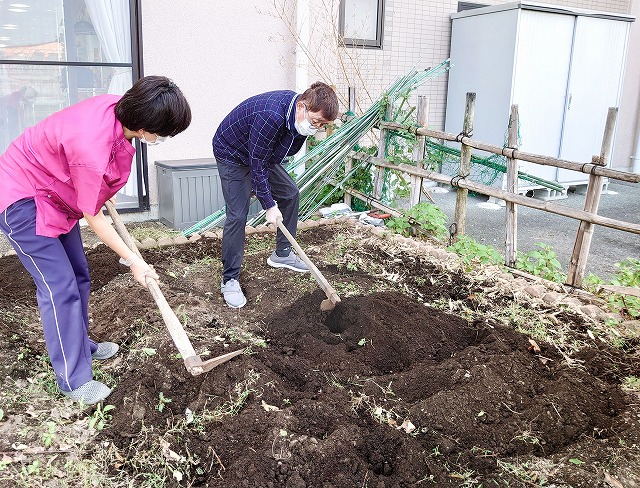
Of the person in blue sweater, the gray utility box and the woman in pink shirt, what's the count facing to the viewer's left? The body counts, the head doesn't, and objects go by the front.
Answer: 0

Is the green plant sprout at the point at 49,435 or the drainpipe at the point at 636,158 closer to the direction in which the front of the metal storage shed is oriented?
the green plant sprout

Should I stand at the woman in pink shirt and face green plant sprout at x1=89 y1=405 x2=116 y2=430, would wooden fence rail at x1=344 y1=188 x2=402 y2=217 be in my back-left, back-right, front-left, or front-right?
back-left

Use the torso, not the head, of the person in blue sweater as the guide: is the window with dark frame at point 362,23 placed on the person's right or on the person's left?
on the person's left

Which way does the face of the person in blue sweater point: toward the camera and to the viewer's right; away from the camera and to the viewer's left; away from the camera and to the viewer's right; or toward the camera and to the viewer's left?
toward the camera and to the viewer's right

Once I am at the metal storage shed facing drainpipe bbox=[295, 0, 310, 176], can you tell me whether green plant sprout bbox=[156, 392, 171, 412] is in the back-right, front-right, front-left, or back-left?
front-left

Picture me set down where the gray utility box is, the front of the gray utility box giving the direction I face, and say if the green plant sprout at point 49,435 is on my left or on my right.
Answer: on my right

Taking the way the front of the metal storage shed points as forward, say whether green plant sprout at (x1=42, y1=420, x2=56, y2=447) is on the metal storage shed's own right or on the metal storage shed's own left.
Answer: on the metal storage shed's own right

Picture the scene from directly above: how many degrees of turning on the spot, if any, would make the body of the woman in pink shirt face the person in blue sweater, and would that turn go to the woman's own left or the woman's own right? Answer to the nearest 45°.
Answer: approximately 45° to the woman's own left

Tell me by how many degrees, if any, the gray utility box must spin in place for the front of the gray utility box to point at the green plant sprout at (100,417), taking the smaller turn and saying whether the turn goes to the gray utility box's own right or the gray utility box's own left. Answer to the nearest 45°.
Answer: approximately 45° to the gray utility box's own right

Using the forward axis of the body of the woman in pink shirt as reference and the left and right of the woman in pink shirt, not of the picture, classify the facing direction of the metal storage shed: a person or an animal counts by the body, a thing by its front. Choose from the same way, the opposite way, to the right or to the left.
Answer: to the right

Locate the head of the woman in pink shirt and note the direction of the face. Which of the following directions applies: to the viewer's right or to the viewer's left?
to the viewer's right

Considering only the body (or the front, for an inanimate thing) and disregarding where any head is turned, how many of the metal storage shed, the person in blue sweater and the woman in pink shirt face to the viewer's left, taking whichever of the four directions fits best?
0

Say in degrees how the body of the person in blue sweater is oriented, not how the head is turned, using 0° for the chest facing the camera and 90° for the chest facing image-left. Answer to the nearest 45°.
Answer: approximately 315°

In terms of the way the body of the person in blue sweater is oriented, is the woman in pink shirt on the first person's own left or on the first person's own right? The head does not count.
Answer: on the first person's own right

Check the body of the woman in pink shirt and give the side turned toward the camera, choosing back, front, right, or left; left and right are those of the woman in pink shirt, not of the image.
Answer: right

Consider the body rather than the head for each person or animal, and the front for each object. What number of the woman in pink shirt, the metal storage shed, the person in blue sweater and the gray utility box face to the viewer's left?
0
